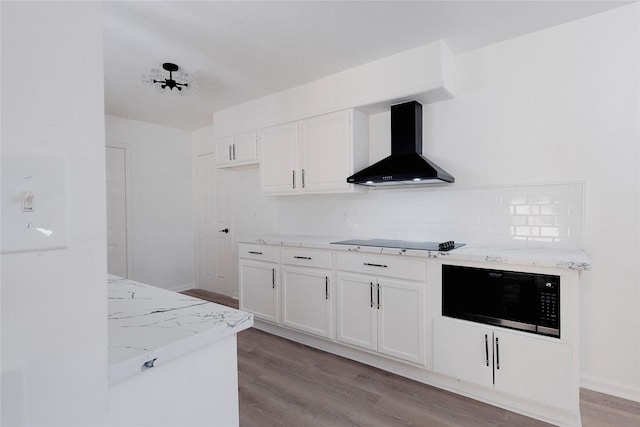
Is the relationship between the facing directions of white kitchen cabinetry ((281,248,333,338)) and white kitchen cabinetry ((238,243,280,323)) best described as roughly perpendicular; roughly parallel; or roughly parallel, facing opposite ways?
roughly parallel

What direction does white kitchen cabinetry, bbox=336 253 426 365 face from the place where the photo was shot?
facing the viewer and to the left of the viewer

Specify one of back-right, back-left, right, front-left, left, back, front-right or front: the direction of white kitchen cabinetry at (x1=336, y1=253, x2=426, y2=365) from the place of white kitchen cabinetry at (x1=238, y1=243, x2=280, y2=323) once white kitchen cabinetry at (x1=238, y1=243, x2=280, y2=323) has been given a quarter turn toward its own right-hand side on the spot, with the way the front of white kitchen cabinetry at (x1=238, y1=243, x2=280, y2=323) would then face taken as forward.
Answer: back

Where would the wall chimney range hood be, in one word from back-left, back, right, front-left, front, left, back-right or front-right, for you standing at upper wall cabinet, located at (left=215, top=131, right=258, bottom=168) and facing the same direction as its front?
left

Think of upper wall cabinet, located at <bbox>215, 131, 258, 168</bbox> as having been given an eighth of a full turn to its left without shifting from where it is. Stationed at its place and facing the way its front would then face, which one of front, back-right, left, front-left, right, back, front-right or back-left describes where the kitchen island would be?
front

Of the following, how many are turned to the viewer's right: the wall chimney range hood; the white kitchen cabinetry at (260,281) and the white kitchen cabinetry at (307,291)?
0

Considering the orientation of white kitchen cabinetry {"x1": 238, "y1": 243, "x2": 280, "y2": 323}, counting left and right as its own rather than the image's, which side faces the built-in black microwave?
left

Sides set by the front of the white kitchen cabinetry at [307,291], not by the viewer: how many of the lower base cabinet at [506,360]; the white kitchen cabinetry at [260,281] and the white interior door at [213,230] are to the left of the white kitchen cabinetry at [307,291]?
1

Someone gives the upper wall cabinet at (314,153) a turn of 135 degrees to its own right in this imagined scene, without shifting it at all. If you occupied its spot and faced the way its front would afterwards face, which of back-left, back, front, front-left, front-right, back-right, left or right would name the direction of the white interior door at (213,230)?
front-left

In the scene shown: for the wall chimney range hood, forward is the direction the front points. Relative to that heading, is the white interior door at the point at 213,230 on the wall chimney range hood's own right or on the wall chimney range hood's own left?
on the wall chimney range hood's own right

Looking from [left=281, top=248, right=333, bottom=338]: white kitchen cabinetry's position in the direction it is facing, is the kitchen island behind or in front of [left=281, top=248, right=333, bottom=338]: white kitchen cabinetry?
in front

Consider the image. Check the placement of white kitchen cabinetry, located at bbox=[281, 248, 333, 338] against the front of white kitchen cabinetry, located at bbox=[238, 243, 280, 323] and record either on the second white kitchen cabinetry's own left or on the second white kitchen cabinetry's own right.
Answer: on the second white kitchen cabinetry's own left

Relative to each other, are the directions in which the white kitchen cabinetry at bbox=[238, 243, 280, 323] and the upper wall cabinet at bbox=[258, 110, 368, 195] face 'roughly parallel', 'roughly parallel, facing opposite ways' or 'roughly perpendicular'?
roughly parallel

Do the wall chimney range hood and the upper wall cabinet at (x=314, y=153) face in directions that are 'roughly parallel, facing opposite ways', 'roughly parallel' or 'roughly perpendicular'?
roughly parallel
